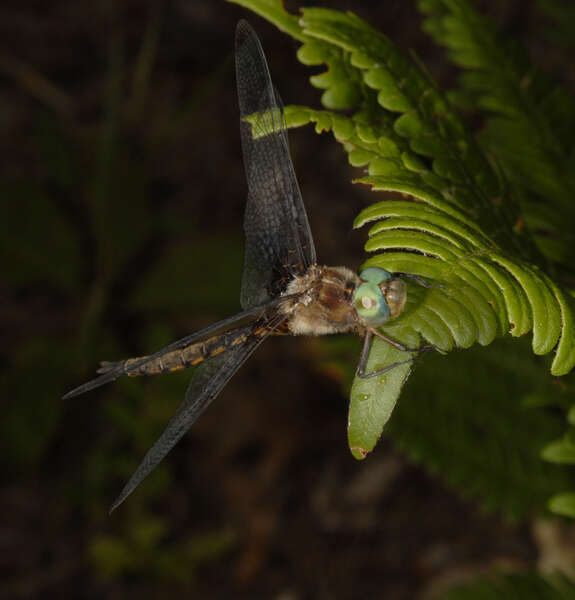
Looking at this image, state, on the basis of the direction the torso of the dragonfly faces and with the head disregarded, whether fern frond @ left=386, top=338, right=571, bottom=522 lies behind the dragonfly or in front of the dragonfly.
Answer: in front

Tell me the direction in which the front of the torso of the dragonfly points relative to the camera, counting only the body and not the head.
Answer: to the viewer's right
